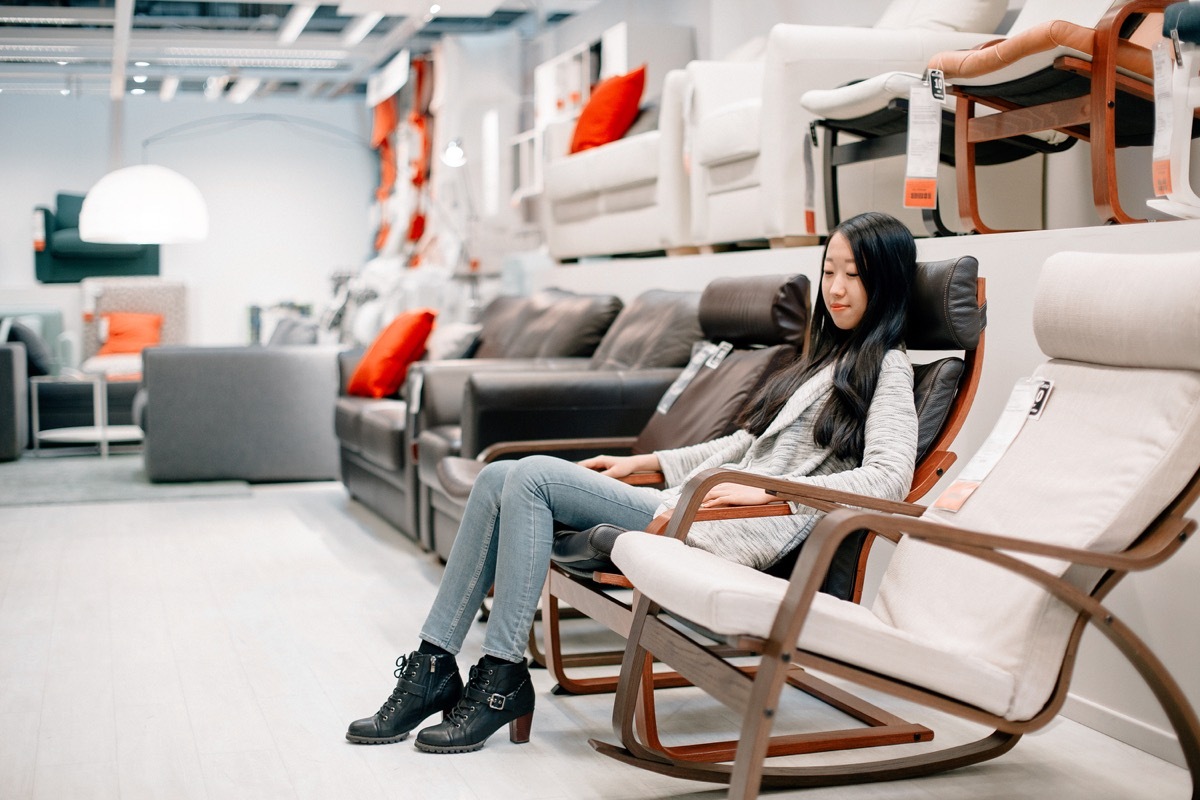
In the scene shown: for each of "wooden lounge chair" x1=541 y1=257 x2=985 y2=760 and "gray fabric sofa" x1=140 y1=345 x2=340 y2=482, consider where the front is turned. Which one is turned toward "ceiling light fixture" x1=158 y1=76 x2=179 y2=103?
the gray fabric sofa

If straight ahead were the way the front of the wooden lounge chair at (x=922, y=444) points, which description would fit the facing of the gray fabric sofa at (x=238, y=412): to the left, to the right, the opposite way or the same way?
to the right

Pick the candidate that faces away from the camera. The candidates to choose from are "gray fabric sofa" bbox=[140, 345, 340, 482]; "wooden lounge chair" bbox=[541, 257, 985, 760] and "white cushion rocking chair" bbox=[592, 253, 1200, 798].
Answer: the gray fabric sofa

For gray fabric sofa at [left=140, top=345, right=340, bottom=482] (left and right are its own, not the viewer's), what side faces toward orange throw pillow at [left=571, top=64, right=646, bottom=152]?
right

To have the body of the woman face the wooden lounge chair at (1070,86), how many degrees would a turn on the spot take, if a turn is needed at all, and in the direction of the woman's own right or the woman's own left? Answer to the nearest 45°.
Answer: approximately 180°

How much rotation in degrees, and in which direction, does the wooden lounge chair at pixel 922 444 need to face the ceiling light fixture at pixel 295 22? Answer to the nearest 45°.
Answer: approximately 90° to its right

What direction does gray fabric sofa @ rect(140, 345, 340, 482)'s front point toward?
away from the camera

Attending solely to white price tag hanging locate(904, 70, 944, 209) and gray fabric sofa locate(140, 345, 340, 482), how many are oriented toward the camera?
1

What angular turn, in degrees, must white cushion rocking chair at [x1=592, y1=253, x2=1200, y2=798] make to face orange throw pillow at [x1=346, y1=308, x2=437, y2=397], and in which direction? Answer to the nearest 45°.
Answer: approximately 90° to its right

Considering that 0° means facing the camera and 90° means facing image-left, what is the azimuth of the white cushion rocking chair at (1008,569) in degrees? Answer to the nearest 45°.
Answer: approximately 45°
